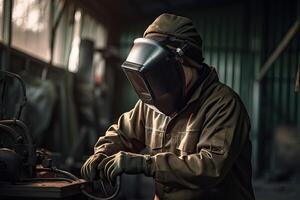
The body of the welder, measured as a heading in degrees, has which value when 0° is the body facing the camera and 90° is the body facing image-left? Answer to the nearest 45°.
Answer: approximately 45°

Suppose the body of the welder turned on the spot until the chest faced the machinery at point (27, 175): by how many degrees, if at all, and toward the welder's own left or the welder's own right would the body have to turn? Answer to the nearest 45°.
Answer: approximately 45° to the welder's own right
